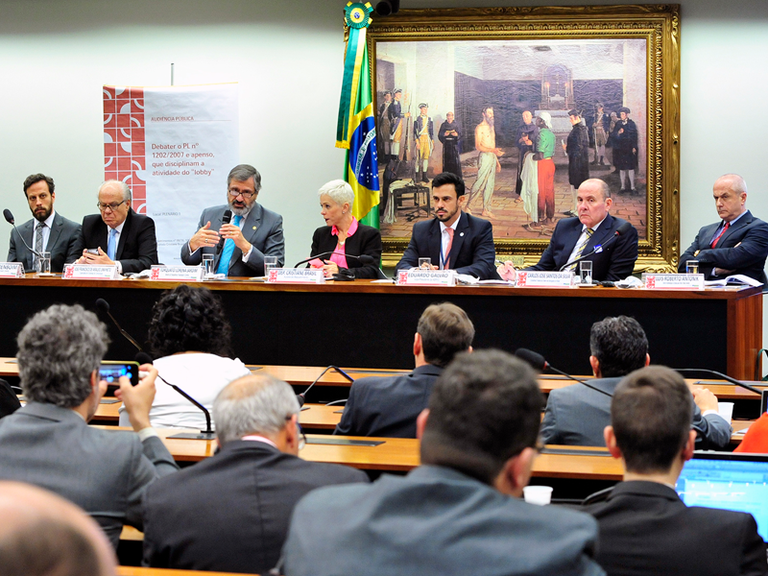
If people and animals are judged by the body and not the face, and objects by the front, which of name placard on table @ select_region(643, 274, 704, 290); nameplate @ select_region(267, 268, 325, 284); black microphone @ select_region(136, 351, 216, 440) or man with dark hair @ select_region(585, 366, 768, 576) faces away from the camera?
the man with dark hair

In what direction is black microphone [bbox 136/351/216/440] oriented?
to the viewer's left

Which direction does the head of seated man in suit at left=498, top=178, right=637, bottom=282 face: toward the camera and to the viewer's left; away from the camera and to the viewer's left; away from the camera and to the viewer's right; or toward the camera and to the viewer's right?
toward the camera and to the viewer's left

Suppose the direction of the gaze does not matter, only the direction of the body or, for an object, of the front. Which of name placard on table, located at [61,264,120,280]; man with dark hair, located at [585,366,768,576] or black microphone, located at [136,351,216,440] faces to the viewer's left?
the black microphone

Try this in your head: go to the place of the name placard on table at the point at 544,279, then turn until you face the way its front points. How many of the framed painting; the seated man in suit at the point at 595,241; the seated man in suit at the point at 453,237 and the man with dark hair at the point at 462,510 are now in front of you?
1

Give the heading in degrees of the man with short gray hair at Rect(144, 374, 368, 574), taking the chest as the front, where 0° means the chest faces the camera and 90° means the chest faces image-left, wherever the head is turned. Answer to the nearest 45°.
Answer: approximately 225°

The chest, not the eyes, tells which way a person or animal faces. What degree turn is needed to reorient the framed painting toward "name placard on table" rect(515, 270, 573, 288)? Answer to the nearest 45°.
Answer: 0° — it already faces it

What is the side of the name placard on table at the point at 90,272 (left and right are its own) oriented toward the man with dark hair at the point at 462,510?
front

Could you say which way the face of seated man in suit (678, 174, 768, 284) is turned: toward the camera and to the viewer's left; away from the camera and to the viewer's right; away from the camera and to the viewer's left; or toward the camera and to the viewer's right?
toward the camera and to the viewer's left

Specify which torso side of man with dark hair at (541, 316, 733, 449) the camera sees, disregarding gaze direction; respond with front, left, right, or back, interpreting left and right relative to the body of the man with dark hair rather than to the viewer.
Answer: back

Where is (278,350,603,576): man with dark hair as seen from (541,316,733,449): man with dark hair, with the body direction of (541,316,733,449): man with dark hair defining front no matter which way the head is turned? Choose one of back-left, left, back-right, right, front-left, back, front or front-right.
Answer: back
